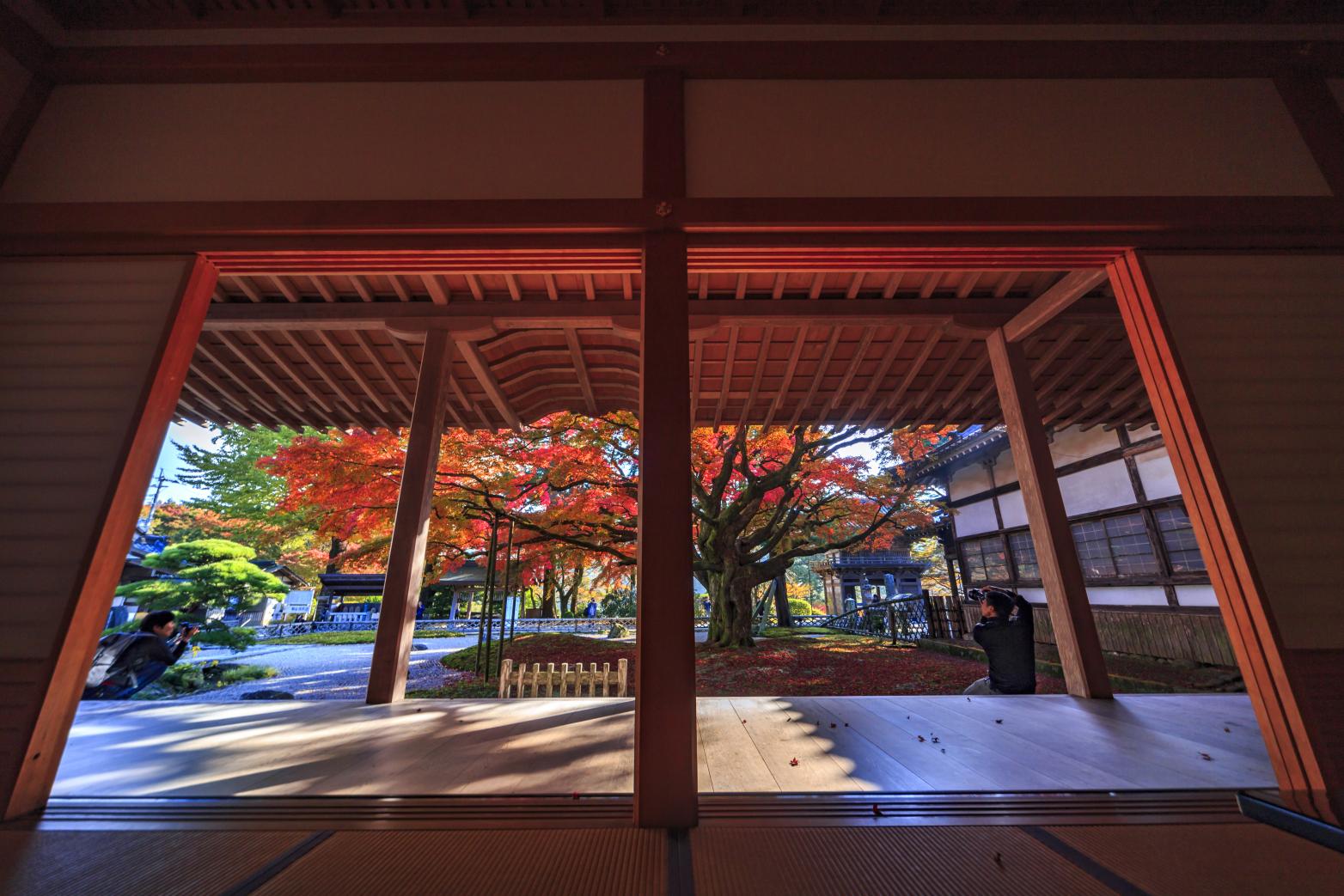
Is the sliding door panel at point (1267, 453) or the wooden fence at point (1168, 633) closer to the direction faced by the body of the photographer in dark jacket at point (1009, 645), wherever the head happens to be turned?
the wooden fence

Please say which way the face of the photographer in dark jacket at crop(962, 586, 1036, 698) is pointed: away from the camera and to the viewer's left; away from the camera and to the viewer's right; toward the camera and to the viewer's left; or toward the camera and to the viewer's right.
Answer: away from the camera and to the viewer's left

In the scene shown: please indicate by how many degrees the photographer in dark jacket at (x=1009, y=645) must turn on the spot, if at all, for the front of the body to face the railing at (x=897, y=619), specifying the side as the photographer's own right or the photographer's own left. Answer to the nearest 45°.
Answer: approximately 45° to the photographer's own right

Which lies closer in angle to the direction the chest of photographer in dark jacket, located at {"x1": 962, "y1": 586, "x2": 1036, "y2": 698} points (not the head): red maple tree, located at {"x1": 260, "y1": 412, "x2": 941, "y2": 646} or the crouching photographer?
the red maple tree

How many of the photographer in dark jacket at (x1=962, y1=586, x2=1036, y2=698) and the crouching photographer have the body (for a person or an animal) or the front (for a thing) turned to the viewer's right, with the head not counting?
1

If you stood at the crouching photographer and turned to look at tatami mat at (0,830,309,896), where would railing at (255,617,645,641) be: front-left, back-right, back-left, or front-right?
back-left

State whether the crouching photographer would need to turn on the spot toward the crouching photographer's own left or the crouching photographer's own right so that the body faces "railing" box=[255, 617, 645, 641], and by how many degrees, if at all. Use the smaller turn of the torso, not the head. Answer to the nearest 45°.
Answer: approximately 45° to the crouching photographer's own left

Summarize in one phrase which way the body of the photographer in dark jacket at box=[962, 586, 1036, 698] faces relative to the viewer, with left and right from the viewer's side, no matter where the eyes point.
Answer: facing away from the viewer and to the left of the viewer

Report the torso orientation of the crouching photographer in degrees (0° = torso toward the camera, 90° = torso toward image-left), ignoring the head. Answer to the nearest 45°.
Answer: approximately 270°

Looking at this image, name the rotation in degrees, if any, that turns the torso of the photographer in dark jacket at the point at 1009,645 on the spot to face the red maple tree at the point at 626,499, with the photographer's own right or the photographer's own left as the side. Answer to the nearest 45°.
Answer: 0° — they already face it

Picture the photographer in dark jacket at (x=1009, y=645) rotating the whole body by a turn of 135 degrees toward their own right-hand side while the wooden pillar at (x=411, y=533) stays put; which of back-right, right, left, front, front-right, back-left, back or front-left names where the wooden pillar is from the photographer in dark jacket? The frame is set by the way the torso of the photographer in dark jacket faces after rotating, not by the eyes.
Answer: back-right

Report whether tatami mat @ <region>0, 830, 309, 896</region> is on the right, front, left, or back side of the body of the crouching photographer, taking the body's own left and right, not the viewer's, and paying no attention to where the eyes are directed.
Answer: right
